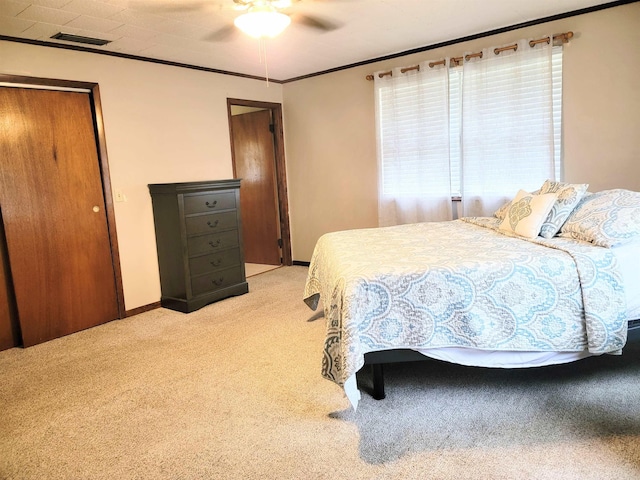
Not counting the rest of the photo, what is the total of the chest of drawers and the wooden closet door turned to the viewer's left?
0

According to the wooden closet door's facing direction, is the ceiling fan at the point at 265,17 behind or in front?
in front

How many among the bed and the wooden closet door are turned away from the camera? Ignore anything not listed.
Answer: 0

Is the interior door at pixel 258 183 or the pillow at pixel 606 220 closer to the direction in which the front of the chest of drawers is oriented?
the pillow

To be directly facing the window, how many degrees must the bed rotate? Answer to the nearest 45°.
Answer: approximately 135° to its right

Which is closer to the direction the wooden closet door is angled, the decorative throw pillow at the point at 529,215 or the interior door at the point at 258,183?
the decorative throw pillow

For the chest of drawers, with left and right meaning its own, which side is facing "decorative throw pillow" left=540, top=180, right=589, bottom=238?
front

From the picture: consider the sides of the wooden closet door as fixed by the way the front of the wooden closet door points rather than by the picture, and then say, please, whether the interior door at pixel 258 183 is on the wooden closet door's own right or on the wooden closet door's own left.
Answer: on the wooden closet door's own left

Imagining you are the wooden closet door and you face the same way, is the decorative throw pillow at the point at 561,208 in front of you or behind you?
in front

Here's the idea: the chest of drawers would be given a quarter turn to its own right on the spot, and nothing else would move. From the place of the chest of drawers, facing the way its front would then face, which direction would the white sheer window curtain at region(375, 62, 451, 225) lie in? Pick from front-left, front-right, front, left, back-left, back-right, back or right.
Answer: back-left

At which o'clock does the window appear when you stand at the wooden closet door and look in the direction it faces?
The window is roughly at 11 o'clock from the wooden closet door.

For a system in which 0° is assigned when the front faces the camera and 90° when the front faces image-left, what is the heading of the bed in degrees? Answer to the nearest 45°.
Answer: approximately 45°

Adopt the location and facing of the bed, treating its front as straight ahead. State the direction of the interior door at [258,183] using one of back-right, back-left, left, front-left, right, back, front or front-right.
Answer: right
